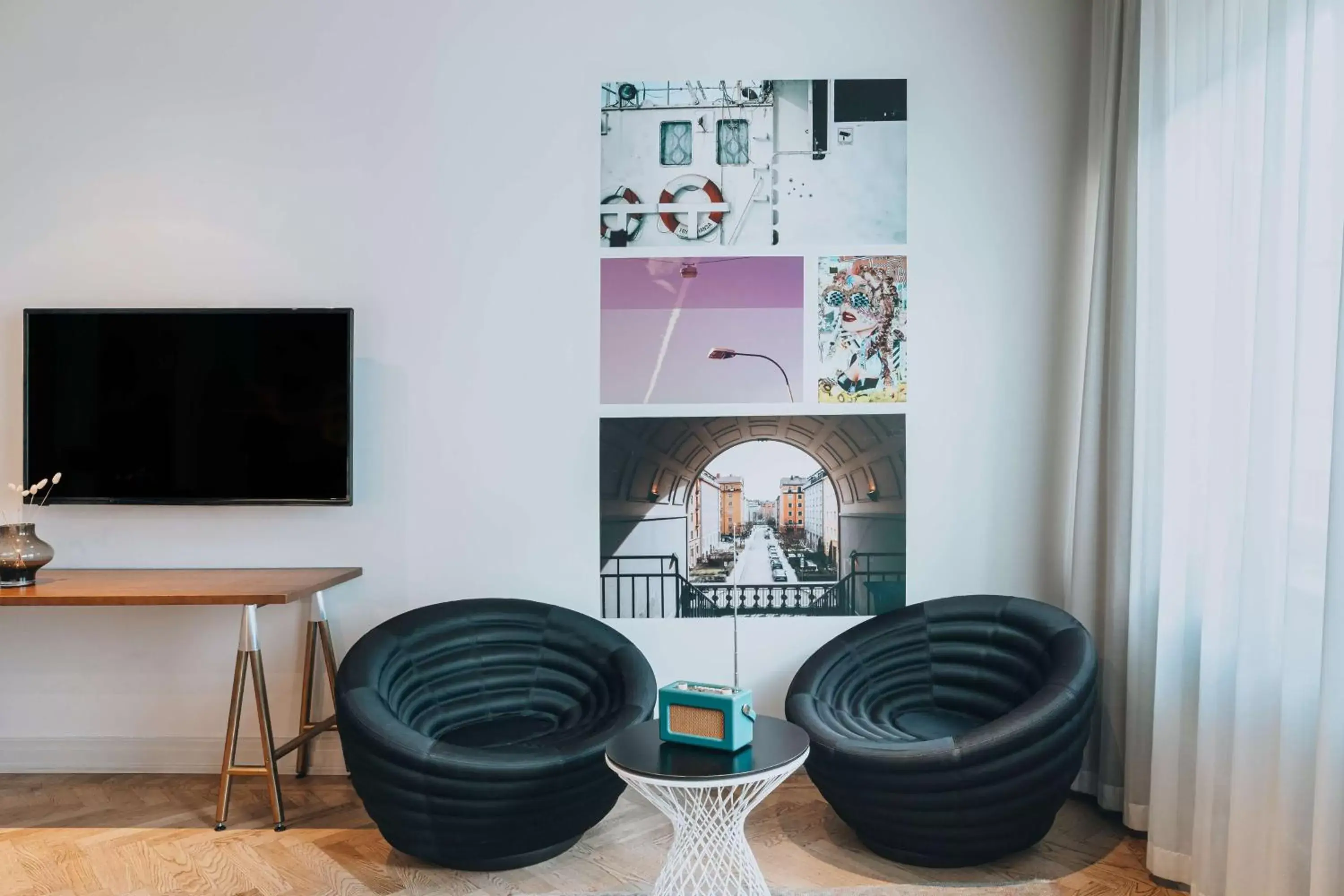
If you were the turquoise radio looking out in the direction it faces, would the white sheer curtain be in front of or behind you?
behind

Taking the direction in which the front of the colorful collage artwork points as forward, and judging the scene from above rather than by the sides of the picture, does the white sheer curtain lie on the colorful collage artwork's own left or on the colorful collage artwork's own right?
on the colorful collage artwork's own left

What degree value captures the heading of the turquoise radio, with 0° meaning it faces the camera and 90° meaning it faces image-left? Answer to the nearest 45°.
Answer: approximately 45°

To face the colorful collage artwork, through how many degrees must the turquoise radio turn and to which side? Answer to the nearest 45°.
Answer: approximately 135° to its right

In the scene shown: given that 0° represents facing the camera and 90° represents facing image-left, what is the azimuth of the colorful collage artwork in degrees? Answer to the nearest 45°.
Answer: approximately 0°

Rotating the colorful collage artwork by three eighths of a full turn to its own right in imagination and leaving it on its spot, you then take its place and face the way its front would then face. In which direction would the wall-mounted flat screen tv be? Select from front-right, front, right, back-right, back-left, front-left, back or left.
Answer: front-left

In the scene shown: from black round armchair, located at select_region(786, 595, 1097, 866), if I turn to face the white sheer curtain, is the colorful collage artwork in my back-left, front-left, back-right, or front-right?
back-left

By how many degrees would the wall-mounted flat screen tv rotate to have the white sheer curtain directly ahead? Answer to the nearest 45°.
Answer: approximately 45° to its left

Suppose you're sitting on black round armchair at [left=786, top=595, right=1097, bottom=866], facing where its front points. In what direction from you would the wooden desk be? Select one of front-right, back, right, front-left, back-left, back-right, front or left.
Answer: front-right
